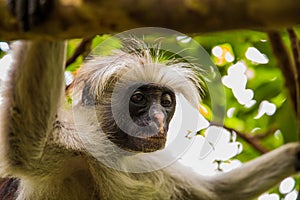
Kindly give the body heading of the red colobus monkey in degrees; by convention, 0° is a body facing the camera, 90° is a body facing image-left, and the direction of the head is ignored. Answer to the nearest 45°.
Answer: approximately 315°

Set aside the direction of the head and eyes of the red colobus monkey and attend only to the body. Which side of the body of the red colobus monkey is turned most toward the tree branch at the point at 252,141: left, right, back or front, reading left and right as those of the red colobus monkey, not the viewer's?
left
